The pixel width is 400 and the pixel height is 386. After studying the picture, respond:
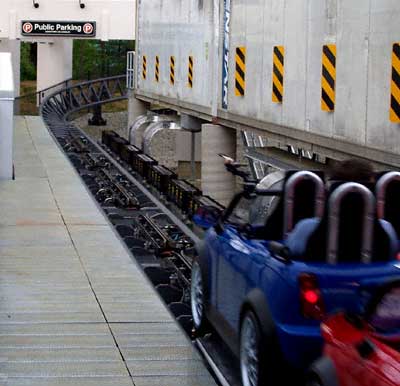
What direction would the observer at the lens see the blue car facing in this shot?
facing away from the viewer and to the left of the viewer

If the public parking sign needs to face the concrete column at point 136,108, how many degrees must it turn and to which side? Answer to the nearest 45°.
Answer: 0° — it already faces it

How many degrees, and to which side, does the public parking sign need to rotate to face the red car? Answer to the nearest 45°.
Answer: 0° — it already faces it

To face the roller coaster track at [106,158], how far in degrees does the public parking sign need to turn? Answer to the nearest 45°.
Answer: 0° — it already faces it

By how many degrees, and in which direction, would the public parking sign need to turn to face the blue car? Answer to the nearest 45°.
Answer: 0° — it already faces it

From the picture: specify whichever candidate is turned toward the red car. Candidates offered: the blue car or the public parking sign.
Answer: the public parking sign

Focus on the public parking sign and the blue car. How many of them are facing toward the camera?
1

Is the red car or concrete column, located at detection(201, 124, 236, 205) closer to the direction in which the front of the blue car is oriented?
the concrete column

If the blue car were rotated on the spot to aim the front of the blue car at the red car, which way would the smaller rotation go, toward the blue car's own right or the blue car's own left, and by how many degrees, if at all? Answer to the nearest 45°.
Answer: approximately 135° to the blue car's own left
